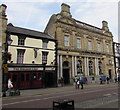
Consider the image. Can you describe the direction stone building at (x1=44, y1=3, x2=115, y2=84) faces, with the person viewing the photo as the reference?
facing the viewer and to the right of the viewer

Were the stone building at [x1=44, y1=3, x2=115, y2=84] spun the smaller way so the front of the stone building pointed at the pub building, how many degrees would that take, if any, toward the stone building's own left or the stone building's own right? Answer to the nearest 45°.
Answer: approximately 90° to the stone building's own right

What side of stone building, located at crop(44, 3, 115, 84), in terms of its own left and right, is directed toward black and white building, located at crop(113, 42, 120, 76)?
left
